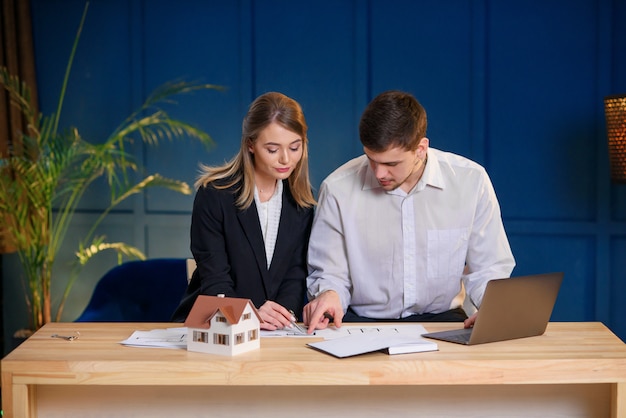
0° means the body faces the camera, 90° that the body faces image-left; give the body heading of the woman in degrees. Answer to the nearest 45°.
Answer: approximately 315°

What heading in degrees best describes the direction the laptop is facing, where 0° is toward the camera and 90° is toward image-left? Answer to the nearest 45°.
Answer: approximately 135°

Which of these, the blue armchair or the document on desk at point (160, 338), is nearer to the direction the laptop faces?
the blue armchair

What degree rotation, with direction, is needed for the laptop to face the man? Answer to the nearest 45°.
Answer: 0° — it already faces them

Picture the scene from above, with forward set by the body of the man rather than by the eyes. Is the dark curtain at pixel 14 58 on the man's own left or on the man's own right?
on the man's own right

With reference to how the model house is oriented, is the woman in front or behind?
behind

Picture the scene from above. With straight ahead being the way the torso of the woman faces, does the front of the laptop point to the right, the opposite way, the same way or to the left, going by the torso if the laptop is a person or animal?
the opposite way

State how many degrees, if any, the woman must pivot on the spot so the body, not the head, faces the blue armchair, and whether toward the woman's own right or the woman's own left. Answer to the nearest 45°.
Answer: approximately 180°

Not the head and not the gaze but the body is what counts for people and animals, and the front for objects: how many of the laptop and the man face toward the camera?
1
